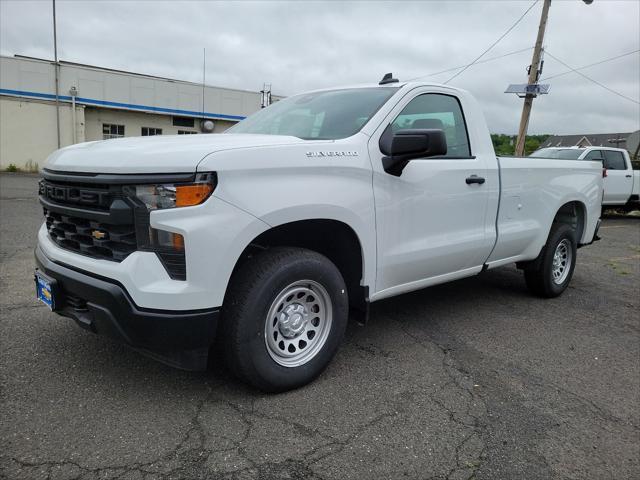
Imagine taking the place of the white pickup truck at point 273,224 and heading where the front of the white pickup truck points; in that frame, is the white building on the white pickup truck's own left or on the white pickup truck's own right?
on the white pickup truck's own right

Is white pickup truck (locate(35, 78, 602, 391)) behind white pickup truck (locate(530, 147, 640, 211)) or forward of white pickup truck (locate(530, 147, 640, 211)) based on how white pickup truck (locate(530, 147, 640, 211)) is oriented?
forward

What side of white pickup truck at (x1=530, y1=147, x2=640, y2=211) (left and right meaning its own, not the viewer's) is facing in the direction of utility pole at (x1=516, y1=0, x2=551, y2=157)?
right

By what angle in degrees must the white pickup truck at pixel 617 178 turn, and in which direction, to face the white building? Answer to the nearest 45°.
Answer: approximately 45° to its right

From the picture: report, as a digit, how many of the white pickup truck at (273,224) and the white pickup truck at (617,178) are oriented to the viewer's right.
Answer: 0

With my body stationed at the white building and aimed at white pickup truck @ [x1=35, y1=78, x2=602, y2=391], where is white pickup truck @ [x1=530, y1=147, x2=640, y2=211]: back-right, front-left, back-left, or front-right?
front-left

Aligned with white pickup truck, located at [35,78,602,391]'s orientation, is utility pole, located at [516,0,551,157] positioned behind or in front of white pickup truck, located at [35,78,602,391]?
behind

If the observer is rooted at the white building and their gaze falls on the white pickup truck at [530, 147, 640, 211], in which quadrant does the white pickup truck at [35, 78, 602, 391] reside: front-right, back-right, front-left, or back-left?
front-right

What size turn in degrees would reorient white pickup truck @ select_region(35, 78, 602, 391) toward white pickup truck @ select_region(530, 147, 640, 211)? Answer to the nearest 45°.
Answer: approximately 180°

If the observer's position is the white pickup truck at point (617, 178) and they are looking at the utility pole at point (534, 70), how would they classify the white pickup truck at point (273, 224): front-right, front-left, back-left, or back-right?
back-left

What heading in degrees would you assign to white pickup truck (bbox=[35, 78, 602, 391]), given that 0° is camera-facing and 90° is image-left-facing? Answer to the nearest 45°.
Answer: approximately 45°

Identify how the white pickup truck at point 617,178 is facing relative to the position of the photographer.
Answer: facing the viewer and to the left of the viewer
